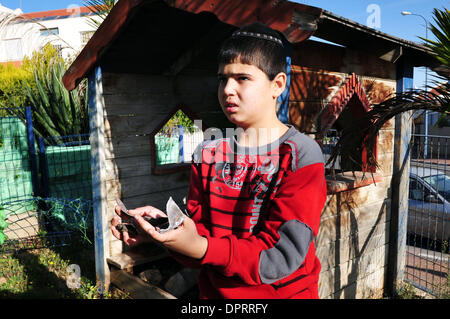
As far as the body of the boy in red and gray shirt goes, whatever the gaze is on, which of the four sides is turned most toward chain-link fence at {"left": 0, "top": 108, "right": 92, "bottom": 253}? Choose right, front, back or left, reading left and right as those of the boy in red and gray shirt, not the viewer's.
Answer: right

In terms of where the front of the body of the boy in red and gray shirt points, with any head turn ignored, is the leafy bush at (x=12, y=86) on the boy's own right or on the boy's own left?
on the boy's own right

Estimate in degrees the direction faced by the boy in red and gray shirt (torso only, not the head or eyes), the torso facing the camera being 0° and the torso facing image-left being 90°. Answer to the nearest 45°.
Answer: approximately 45°

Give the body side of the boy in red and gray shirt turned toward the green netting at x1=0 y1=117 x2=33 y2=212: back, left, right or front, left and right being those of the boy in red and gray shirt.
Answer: right

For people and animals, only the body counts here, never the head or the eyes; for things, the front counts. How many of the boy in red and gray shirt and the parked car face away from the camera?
0
